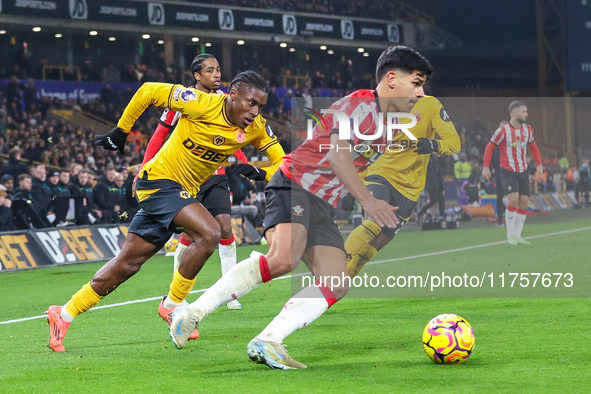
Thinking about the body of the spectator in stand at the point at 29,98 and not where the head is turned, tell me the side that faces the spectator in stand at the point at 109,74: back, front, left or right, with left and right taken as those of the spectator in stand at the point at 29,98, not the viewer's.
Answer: left

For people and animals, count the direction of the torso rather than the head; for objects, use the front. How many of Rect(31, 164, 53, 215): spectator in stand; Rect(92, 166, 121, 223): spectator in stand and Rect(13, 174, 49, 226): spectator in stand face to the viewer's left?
0

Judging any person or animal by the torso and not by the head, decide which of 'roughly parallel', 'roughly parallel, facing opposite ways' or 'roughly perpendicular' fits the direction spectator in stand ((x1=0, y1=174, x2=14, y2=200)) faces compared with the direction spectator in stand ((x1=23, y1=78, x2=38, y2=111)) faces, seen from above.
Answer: roughly parallel

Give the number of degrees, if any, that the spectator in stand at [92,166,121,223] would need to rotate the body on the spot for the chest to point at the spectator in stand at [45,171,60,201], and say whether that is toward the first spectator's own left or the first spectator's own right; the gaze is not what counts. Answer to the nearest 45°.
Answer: approximately 135° to the first spectator's own right

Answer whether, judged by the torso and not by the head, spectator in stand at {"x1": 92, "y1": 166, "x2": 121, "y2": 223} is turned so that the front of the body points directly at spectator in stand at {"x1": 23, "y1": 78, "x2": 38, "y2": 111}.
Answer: no

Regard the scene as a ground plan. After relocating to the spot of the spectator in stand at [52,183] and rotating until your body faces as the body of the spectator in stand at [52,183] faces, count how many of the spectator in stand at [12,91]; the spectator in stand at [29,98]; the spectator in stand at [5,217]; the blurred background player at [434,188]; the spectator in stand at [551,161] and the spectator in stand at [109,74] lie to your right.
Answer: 1

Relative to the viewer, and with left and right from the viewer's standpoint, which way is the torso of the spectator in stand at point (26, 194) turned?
facing the viewer and to the right of the viewer

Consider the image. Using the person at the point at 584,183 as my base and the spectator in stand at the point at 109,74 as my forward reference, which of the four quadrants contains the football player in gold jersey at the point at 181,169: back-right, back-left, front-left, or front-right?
front-left

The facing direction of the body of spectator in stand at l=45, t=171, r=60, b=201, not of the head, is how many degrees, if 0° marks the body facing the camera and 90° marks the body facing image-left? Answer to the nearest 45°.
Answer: approximately 315°

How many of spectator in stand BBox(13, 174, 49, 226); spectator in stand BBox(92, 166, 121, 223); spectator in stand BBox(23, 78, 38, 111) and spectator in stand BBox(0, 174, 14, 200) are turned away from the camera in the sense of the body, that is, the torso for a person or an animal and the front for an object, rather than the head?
0

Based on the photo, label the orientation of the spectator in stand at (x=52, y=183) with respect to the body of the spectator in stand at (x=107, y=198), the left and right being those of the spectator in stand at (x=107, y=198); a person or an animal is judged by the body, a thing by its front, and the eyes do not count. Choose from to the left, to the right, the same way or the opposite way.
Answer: the same way

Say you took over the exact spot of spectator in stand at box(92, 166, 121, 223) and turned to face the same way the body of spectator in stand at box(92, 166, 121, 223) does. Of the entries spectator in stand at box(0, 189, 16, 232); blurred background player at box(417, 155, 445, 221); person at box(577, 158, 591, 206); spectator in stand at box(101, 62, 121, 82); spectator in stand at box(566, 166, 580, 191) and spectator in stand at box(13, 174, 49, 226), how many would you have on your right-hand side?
2

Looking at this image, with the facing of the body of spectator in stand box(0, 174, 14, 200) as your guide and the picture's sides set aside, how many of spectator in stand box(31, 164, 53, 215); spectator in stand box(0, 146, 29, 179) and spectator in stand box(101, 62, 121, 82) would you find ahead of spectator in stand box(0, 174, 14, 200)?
1

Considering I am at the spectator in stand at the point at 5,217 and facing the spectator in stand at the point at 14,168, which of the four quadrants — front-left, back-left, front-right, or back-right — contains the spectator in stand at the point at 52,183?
front-right

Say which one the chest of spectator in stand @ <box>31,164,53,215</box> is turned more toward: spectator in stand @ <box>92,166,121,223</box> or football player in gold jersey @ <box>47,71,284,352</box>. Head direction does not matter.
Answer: the football player in gold jersey

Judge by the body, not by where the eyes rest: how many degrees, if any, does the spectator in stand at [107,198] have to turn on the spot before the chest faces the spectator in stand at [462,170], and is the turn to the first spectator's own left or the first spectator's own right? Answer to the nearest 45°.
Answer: approximately 90° to the first spectator's own left

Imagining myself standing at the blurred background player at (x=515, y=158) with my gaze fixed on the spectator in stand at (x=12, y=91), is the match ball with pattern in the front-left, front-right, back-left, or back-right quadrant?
back-left

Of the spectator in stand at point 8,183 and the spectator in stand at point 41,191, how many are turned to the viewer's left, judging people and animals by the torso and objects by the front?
0
